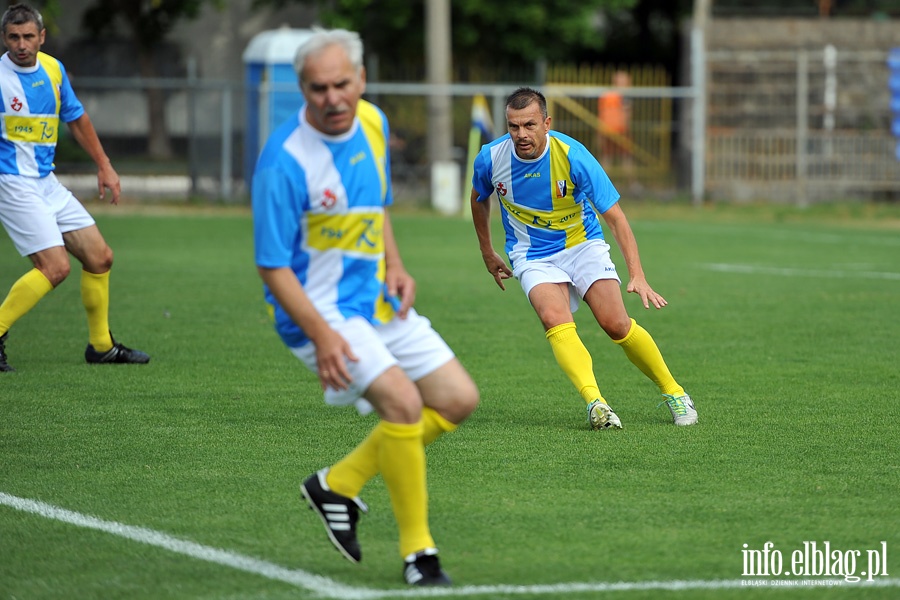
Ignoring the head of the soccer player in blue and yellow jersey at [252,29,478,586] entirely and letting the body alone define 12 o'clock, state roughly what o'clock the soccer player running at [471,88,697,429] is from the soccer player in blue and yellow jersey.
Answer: The soccer player running is roughly at 8 o'clock from the soccer player in blue and yellow jersey.

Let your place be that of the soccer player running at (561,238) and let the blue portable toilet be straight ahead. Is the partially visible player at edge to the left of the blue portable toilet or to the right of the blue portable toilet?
left

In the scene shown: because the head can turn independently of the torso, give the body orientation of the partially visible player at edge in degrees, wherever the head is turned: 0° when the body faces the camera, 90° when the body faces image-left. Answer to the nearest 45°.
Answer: approximately 315°

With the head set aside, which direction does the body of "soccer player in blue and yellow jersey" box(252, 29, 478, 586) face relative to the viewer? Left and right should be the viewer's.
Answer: facing the viewer and to the right of the viewer

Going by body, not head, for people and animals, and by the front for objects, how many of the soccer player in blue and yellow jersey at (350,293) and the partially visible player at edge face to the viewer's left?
0

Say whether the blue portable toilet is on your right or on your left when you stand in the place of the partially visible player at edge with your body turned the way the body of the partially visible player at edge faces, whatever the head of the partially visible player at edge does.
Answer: on your left

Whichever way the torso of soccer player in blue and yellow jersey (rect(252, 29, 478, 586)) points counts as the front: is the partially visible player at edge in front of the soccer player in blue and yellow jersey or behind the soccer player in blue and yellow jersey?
behind

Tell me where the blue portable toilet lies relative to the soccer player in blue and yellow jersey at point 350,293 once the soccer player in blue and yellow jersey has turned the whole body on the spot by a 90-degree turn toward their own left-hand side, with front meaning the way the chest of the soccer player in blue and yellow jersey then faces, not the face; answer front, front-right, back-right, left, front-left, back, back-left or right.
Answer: front-left
